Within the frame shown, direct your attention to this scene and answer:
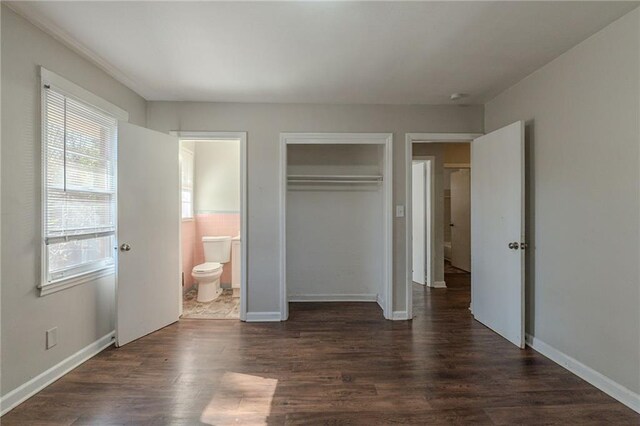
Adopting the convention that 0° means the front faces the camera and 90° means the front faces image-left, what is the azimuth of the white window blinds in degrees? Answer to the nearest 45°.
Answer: approximately 315°

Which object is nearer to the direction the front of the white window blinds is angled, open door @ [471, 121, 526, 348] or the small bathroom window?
the open door

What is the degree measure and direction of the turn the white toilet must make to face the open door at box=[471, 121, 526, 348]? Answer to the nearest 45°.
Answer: approximately 90° to its left

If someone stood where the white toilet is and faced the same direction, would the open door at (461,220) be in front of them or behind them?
behind

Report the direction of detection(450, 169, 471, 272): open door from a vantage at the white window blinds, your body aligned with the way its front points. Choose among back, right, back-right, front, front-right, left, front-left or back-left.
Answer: front-left

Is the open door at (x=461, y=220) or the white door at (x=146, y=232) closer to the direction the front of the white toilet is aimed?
the white door

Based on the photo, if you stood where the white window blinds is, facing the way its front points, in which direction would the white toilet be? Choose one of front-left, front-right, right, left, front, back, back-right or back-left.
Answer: left

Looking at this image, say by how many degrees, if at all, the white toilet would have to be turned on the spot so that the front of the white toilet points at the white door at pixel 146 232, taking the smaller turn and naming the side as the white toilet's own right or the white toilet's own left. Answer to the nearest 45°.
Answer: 0° — it already faces it

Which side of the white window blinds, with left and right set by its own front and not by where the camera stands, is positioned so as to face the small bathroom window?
left

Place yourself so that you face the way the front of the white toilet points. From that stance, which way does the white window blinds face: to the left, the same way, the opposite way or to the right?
to the left

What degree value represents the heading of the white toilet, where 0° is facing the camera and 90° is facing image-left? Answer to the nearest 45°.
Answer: approximately 45°

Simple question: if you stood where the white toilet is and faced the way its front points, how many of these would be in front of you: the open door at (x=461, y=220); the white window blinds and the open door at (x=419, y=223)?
1

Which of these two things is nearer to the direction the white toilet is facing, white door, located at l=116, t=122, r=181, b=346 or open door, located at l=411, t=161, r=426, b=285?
the white door

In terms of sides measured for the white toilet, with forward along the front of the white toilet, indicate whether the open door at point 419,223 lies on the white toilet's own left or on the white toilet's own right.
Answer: on the white toilet's own left
